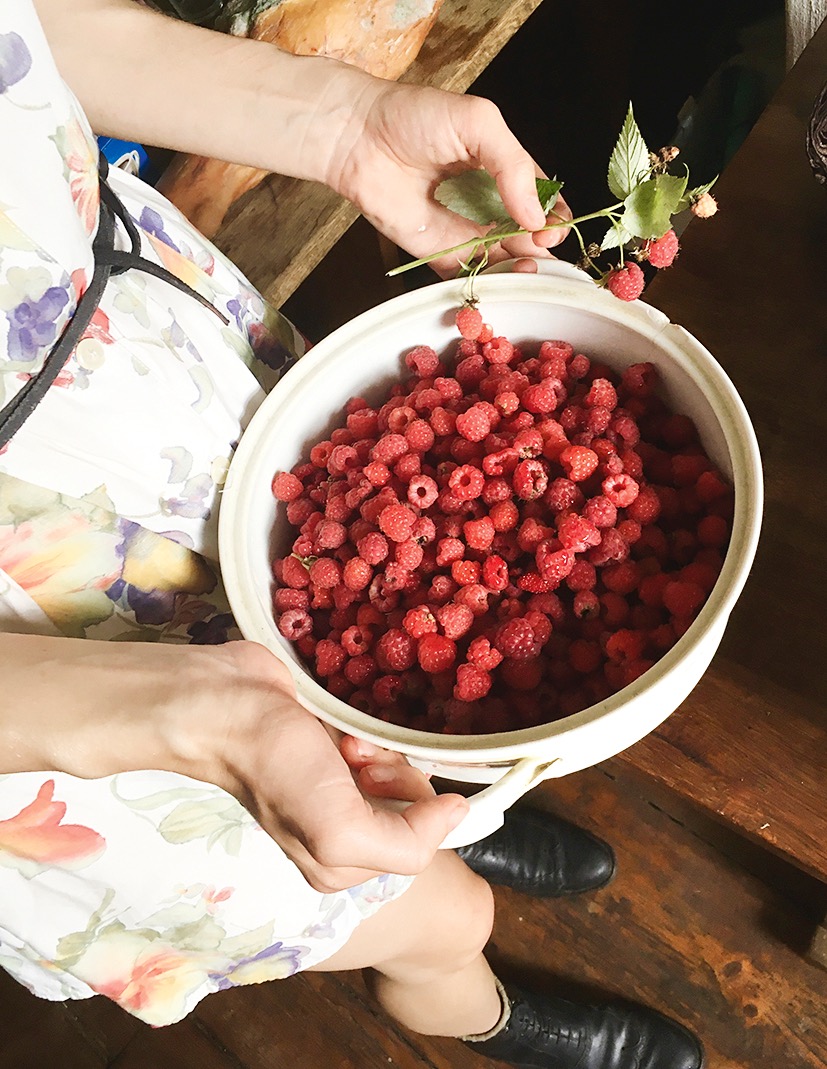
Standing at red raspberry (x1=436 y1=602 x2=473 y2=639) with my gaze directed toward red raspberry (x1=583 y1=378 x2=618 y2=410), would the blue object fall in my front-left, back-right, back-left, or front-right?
front-left

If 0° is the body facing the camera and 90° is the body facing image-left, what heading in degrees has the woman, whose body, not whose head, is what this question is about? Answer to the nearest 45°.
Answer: approximately 270°
